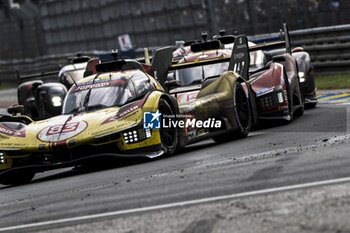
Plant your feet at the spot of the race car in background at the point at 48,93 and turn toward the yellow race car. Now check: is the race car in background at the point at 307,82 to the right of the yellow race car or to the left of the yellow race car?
left

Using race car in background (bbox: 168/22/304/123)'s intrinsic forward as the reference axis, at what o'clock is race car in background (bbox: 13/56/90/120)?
race car in background (bbox: 13/56/90/120) is roughly at 3 o'clock from race car in background (bbox: 168/22/304/123).

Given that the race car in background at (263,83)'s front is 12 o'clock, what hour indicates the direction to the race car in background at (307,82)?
the race car in background at (307,82) is roughly at 5 o'clock from the race car in background at (263,83).

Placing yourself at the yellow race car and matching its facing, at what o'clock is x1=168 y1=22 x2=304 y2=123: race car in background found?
The race car in background is roughly at 6 o'clock from the yellow race car.

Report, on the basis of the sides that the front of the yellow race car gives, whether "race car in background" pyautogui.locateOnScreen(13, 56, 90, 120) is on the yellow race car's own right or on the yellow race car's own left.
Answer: on the yellow race car's own right

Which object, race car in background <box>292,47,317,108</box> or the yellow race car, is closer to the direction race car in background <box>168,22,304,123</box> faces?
the yellow race car

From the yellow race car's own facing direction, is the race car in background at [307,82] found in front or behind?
behind

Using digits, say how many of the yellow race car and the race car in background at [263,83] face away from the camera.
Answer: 0

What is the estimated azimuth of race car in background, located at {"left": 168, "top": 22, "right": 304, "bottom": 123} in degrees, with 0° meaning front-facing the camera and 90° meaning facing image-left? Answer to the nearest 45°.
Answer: approximately 45°

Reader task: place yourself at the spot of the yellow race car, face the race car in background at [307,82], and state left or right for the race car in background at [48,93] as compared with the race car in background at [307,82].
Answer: left
